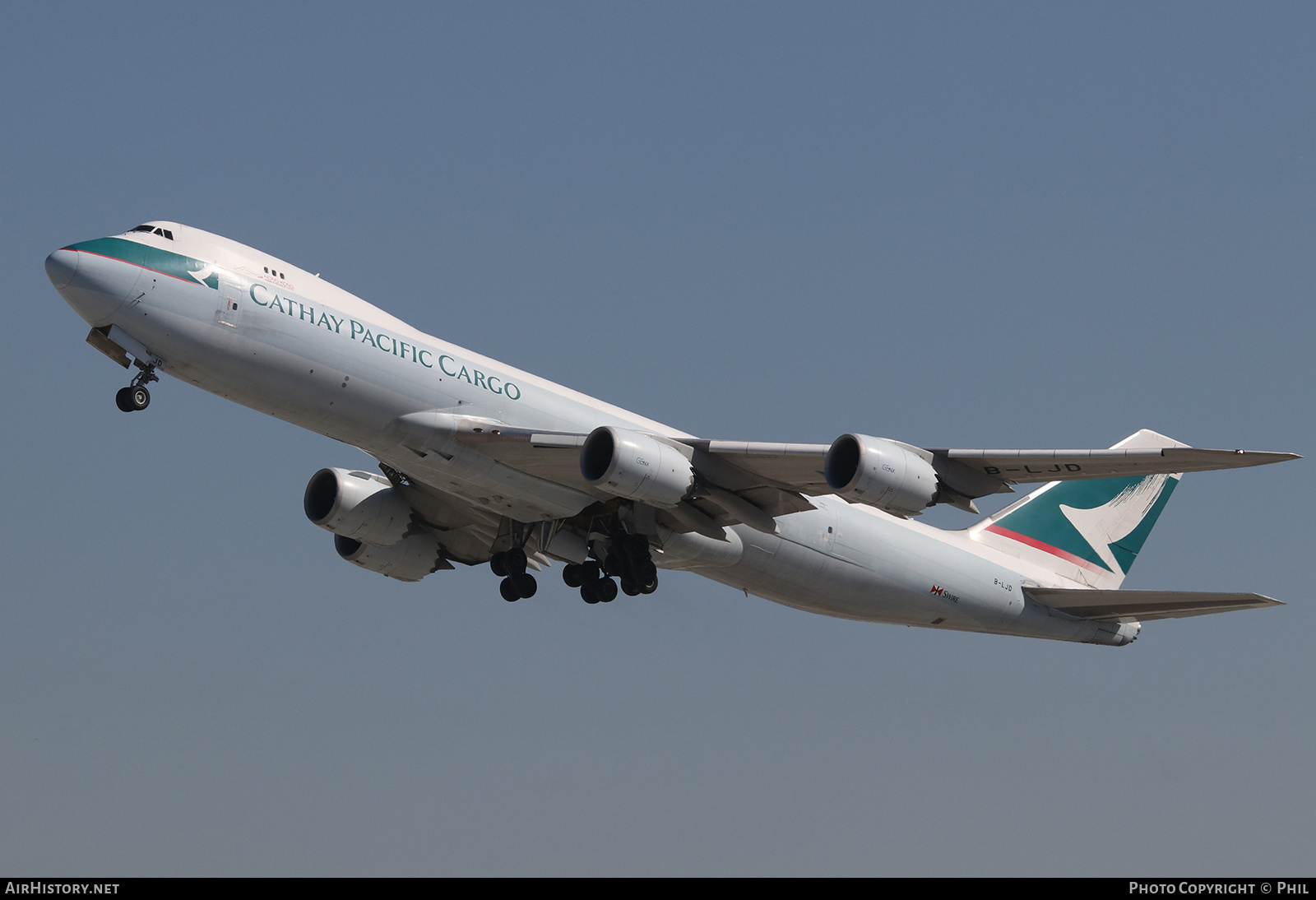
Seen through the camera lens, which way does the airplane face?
facing the viewer and to the left of the viewer
